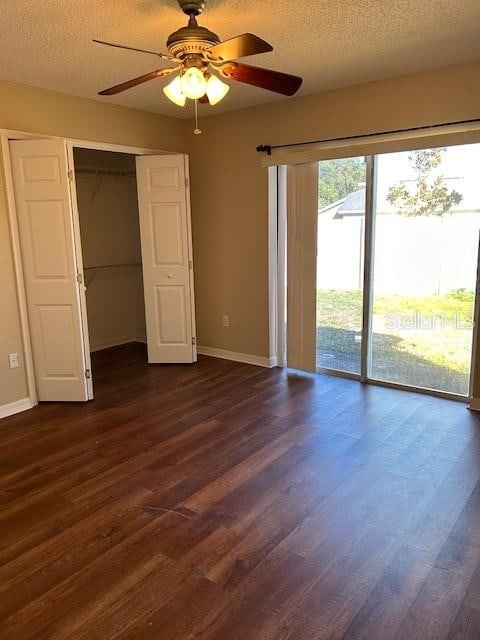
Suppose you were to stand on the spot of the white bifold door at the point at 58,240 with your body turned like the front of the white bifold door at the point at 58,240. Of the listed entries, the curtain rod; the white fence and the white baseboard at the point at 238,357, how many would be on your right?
0

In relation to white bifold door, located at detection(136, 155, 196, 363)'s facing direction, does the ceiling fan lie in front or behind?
in front

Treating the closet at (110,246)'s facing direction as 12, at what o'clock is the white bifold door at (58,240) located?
The white bifold door is roughly at 2 o'clock from the closet.

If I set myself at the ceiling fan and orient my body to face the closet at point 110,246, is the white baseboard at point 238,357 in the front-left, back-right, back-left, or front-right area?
front-right

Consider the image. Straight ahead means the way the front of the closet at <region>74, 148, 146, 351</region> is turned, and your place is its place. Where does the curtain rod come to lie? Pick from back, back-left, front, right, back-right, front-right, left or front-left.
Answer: front

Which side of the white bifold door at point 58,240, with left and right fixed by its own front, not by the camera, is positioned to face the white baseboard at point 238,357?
left

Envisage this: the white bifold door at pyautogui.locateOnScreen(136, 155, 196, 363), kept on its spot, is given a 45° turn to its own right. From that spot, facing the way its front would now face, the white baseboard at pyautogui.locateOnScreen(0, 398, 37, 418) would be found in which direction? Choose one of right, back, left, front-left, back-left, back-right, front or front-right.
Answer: front

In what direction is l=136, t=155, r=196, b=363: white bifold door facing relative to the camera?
toward the camera

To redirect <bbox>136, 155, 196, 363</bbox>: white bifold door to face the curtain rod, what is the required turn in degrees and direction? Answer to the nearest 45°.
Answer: approximately 45° to its left

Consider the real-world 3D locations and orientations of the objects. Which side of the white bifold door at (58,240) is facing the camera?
front

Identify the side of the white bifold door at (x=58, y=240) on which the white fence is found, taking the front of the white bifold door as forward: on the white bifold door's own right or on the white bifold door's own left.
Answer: on the white bifold door's own left

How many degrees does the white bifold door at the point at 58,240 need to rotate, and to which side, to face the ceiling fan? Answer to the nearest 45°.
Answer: approximately 45° to its left

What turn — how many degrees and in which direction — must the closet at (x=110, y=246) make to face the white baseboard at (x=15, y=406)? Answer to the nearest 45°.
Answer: approximately 90° to its right

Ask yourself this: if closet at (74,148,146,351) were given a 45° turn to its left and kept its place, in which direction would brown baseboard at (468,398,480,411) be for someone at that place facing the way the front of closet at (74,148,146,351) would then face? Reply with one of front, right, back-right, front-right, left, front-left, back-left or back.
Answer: front-right
